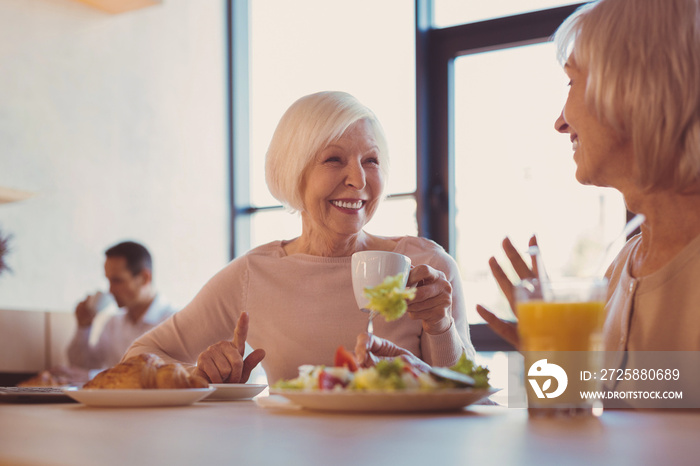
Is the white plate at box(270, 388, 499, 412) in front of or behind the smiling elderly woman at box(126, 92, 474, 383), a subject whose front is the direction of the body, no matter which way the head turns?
in front

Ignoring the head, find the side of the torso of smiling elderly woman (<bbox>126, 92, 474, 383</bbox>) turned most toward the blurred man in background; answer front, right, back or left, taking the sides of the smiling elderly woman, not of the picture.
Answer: back

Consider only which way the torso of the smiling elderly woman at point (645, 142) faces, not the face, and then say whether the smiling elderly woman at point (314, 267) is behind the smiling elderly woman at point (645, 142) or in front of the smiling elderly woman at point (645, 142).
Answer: in front

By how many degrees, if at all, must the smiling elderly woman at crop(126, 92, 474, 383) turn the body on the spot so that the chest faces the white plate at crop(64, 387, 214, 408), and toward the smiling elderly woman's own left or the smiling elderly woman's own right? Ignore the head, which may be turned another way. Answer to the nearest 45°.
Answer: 0° — they already face it

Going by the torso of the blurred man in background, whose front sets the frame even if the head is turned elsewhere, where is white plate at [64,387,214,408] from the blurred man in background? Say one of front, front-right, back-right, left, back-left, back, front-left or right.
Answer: front-left

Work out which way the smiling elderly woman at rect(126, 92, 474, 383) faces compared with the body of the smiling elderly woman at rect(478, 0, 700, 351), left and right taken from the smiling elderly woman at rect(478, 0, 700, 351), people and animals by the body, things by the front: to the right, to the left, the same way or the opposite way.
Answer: to the left

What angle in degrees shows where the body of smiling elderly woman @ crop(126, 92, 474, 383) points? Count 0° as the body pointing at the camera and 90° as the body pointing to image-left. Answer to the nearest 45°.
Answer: approximately 0°

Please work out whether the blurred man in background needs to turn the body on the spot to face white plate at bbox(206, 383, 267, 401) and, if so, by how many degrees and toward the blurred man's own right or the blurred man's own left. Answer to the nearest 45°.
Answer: approximately 45° to the blurred man's own left

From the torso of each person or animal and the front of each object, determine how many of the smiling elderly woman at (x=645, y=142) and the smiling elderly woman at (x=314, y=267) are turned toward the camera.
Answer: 1

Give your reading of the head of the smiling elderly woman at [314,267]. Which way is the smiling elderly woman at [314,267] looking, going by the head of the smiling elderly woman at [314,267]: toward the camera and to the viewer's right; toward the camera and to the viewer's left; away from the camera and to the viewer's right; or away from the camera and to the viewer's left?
toward the camera and to the viewer's right

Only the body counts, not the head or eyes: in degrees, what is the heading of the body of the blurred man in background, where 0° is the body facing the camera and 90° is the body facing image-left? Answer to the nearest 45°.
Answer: approximately 45°

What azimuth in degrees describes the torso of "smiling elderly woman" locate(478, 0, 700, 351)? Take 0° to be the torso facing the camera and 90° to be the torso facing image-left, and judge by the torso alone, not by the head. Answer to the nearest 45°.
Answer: approximately 90°
